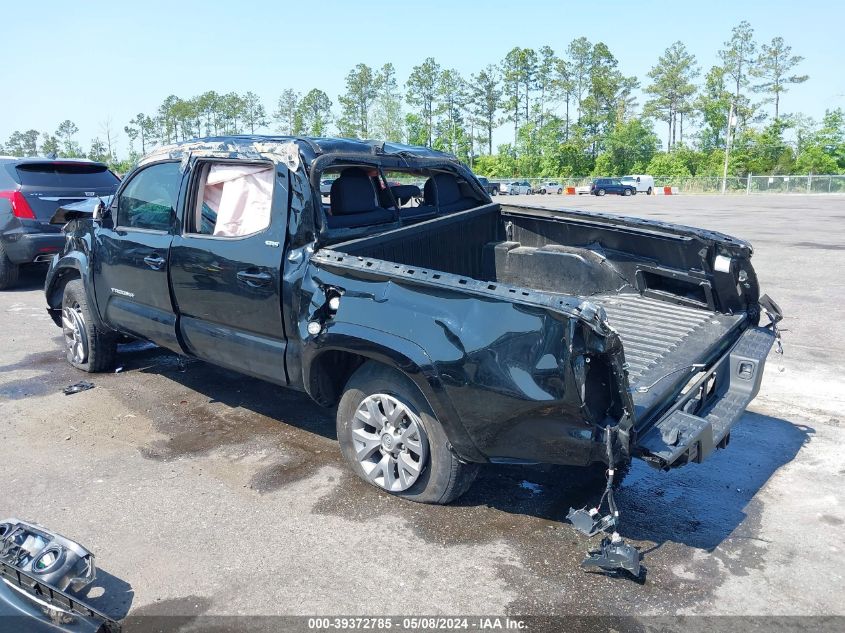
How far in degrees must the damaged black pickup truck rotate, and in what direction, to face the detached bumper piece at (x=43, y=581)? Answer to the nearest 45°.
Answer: approximately 90° to its left

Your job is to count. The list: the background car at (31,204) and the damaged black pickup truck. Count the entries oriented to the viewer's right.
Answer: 0

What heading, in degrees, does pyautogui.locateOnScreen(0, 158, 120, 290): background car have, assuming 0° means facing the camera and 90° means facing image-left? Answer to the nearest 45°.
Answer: approximately 135°

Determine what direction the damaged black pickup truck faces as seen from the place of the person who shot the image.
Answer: facing away from the viewer and to the left of the viewer

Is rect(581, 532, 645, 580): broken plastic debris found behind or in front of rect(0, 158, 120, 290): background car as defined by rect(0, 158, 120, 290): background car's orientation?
behind

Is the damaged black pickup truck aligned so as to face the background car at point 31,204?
yes

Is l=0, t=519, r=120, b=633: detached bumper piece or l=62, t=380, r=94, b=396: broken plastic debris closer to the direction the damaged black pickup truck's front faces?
the broken plastic debris
